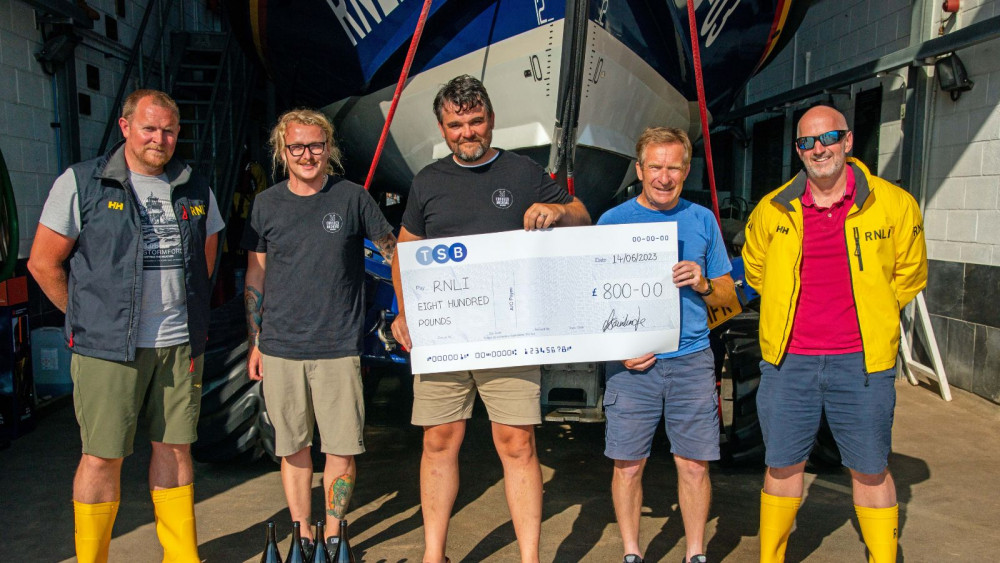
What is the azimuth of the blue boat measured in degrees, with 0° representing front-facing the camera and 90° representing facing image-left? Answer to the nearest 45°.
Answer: approximately 0°

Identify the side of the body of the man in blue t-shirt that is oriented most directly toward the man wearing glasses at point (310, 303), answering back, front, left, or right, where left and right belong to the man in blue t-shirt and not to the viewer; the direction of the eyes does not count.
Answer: right

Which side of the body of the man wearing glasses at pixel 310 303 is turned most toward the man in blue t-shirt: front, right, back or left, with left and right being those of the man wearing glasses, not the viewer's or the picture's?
left

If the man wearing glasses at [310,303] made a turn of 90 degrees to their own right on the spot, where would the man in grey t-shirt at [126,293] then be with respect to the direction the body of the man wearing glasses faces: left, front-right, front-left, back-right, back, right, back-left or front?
front

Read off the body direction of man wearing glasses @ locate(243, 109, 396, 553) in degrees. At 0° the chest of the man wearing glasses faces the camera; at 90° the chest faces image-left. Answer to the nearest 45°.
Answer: approximately 0°
